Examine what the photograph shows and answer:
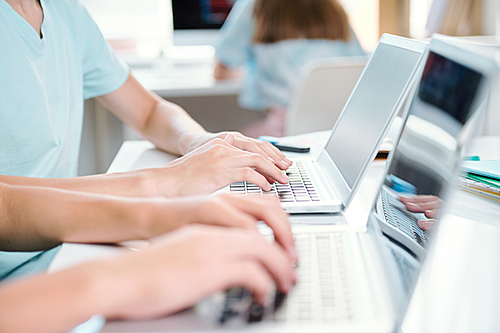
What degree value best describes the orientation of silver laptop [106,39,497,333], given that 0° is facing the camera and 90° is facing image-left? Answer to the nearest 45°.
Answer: approximately 90°

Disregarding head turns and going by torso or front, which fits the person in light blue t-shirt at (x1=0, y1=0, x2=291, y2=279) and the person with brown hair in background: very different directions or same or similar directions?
very different directions

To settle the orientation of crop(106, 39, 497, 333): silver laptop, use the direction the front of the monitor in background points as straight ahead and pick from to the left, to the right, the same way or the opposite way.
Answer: to the right

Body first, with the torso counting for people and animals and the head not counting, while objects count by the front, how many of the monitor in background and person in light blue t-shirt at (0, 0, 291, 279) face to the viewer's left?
0

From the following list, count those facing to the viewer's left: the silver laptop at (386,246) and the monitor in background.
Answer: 1

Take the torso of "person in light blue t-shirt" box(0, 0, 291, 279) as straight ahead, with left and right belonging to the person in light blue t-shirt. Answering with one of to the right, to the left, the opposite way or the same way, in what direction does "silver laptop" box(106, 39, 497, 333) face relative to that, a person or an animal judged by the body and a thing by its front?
the opposite way

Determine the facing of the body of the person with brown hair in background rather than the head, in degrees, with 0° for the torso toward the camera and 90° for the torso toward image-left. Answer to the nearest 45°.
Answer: approximately 135°

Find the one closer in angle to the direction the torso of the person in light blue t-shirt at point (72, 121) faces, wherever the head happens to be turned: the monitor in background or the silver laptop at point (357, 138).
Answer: the silver laptop

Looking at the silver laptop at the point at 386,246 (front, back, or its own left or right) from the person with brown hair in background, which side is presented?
right

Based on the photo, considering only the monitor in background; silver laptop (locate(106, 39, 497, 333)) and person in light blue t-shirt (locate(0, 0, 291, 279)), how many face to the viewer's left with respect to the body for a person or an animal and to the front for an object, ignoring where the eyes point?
1

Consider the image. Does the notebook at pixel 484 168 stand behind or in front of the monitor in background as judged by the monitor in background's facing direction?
in front

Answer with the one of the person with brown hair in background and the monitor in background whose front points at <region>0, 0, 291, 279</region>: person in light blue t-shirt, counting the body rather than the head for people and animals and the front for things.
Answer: the monitor in background

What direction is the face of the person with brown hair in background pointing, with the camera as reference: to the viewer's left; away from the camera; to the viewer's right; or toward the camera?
away from the camera
